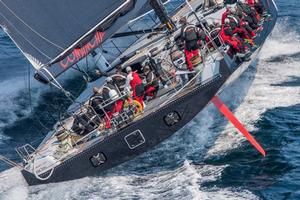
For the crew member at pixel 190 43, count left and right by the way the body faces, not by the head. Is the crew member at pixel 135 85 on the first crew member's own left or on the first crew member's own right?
on the first crew member's own left

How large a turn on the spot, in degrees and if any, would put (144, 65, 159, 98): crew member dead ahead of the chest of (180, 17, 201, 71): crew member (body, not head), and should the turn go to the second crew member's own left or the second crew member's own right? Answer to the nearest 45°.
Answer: approximately 90° to the second crew member's own left

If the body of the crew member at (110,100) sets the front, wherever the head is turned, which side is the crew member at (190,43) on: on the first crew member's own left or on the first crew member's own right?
on the first crew member's own right

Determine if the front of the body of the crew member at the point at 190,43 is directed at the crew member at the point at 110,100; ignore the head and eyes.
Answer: no

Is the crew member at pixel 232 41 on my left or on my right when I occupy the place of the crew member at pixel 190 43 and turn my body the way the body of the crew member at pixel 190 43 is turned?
on my right

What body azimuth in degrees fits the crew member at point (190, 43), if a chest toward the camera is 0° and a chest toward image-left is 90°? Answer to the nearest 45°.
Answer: approximately 180°
